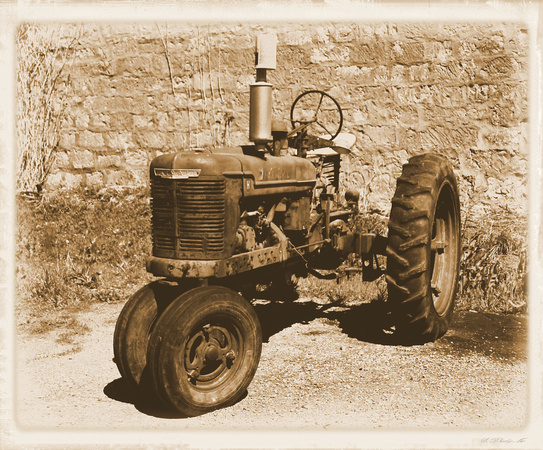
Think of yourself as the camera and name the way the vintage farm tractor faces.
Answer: facing the viewer and to the left of the viewer
